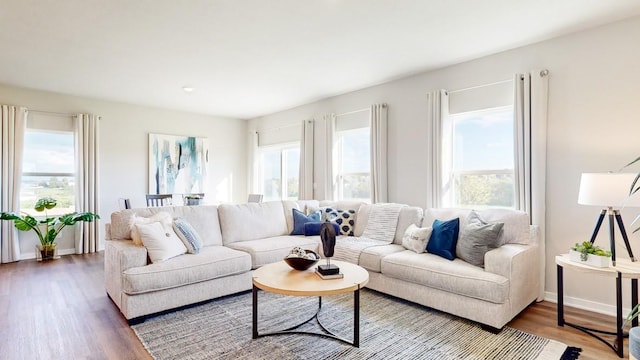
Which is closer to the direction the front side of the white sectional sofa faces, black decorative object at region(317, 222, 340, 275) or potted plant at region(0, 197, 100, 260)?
the black decorative object

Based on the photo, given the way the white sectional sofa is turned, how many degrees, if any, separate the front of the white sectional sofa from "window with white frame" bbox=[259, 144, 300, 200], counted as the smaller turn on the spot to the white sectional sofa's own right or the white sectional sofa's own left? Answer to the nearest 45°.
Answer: approximately 180°

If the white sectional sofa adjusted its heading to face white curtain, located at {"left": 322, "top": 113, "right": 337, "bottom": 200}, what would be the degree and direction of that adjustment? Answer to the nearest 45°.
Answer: approximately 180°

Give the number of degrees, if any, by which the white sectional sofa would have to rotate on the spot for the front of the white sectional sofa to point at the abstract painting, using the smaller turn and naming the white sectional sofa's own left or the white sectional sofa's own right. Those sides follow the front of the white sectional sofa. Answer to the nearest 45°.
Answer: approximately 135° to the white sectional sofa's own right

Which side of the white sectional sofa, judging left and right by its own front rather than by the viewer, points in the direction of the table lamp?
left

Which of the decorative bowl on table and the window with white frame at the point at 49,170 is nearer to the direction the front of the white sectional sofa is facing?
the decorative bowl on table

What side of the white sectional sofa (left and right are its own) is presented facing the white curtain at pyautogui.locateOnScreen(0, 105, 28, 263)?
right

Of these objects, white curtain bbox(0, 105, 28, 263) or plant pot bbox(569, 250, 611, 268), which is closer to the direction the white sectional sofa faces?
the plant pot

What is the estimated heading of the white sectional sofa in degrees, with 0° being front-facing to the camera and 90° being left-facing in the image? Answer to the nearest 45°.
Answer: approximately 0°
